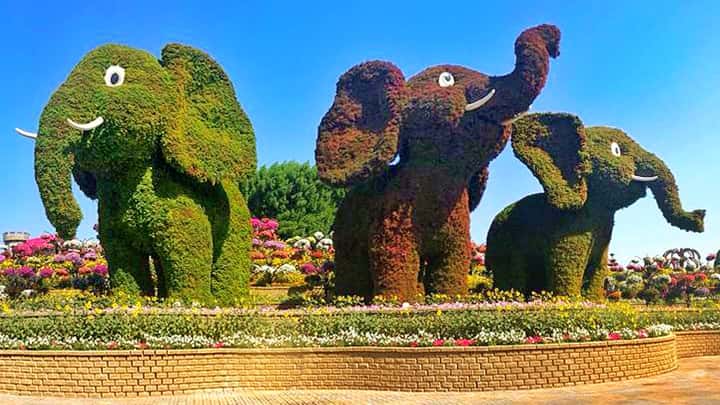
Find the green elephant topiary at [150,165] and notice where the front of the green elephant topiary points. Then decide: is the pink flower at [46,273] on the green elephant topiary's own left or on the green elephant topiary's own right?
on the green elephant topiary's own right

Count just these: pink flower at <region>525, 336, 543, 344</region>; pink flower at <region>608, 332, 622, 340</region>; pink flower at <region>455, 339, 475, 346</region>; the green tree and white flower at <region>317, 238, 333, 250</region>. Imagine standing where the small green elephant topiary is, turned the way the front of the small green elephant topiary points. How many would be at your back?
2

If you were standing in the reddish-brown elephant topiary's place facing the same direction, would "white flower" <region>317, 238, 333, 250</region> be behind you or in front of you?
behind

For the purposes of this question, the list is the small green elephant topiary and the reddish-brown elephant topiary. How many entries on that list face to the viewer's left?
0

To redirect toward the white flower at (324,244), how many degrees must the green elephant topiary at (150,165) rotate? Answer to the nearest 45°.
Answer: approximately 180°

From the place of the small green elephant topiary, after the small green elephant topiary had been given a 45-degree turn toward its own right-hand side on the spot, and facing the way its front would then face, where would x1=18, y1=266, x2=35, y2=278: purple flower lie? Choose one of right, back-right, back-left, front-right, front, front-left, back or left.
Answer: right

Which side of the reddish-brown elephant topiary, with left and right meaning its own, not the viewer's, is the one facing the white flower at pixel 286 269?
back

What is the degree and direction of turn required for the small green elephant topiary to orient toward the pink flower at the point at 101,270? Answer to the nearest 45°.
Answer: approximately 135° to its right

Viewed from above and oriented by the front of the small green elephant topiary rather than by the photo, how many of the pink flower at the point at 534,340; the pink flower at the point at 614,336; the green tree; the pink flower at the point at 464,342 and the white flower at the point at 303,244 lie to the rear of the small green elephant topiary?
2

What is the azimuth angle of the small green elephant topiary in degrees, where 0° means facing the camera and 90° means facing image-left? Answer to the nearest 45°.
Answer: approximately 315°

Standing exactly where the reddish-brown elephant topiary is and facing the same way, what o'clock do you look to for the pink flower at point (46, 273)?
The pink flower is roughly at 5 o'clock from the reddish-brown elephant topiary.
